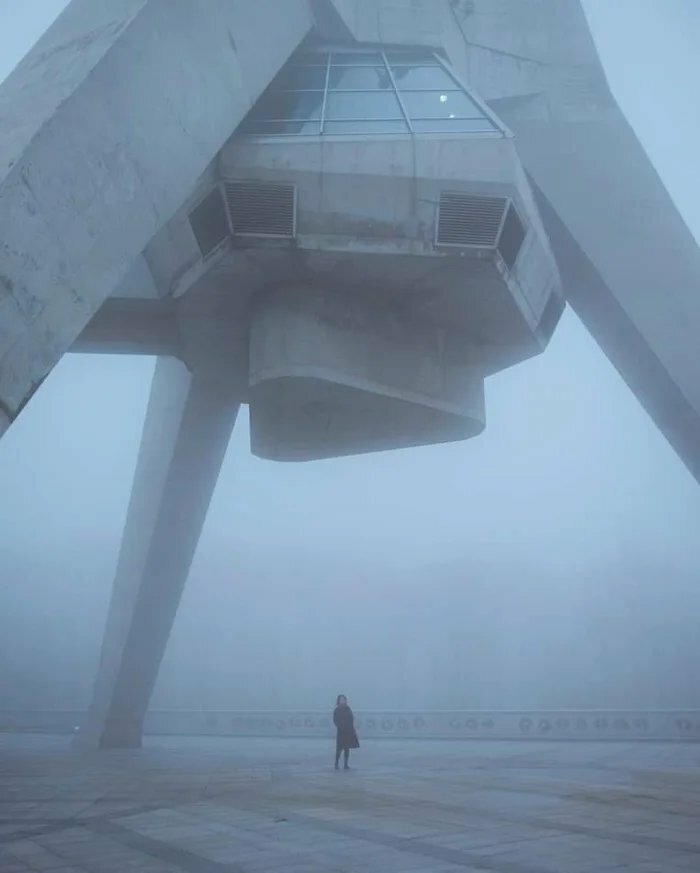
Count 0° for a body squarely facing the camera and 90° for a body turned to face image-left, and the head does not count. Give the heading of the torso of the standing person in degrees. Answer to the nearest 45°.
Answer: approximately 0°

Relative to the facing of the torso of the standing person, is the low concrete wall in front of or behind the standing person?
behind
